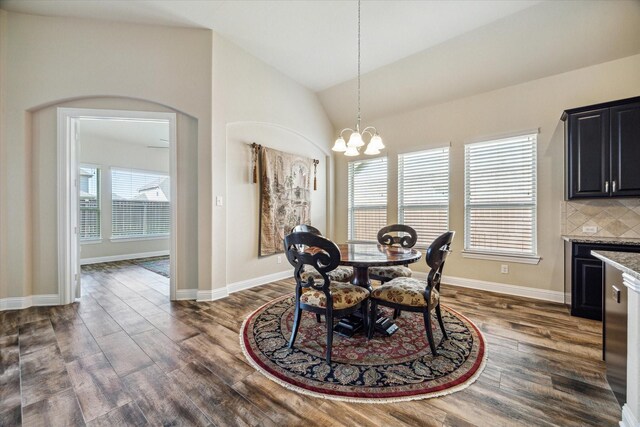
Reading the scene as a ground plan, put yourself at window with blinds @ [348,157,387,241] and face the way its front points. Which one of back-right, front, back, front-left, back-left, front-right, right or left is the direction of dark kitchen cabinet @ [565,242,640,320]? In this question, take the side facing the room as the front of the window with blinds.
left

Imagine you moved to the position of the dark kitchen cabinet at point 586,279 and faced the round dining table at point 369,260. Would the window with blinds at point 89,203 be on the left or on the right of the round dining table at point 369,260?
right

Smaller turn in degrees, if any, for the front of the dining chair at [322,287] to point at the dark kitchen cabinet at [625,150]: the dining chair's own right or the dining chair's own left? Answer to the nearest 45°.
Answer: approximately 45° to the dining chair's own right

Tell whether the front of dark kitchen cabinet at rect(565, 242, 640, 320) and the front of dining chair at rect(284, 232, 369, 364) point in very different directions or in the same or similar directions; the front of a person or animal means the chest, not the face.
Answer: very different directions

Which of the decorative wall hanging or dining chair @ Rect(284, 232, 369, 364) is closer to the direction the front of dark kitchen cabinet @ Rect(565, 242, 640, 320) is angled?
the dining chair

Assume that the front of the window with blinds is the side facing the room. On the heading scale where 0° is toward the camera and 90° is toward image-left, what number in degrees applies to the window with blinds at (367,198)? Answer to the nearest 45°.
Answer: approximately 45°

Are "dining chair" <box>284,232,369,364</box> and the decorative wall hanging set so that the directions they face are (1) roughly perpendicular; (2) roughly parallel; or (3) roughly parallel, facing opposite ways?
roughly perpendicular

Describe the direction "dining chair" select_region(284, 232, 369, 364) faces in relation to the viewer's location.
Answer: facing away from the viewer and to the right of the viewer

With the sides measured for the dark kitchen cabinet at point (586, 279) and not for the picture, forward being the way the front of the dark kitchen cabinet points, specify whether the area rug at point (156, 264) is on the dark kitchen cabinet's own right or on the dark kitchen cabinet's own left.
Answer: on the dark kitchen cabinet's own right

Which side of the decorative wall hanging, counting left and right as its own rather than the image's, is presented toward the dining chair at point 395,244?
front

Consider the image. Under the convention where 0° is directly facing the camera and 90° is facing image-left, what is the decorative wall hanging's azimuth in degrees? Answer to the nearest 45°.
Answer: approximately 315°

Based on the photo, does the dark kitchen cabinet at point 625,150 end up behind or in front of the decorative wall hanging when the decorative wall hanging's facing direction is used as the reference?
in front

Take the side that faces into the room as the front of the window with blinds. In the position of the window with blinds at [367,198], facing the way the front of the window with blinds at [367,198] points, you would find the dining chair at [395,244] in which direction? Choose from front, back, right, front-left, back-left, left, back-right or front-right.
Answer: front-left

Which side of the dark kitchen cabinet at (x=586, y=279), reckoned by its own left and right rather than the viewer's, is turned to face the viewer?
front

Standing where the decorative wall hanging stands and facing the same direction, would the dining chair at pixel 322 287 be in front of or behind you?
in front

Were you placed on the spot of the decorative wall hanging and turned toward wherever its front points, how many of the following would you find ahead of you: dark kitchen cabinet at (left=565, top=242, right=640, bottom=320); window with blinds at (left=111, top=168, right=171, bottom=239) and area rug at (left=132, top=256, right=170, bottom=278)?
1

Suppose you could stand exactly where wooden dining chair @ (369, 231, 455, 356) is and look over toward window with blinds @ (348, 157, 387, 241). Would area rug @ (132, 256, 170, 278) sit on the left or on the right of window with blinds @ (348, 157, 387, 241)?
left

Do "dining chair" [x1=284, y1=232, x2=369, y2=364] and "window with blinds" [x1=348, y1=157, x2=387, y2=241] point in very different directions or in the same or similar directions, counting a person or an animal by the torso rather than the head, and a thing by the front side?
very different directions
